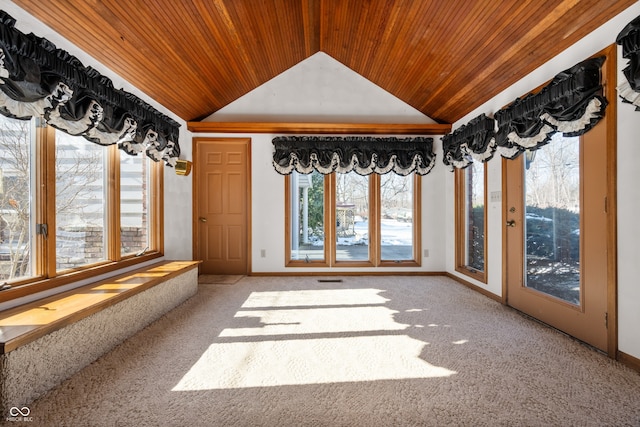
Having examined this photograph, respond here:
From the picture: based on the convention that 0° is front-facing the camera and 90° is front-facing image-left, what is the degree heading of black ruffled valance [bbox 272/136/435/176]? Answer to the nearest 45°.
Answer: approximately 0°

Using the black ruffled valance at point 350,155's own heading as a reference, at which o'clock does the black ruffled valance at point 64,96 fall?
the black ruffled valance at point 64,96 is roughly at 1 o'clock from the black ruffled valance at point 350,155.

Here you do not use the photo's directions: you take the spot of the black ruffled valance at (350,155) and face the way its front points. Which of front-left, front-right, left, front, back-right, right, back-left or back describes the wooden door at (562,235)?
front-left

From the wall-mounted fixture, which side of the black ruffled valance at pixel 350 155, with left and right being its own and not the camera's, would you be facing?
right

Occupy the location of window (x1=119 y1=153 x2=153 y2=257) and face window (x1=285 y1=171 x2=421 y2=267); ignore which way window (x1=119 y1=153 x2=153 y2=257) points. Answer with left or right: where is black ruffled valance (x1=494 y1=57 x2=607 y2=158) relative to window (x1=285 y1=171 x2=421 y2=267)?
right

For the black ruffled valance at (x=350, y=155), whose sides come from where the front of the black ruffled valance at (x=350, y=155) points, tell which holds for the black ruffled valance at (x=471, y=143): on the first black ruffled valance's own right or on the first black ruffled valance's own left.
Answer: on the first black ruffled valance's own left

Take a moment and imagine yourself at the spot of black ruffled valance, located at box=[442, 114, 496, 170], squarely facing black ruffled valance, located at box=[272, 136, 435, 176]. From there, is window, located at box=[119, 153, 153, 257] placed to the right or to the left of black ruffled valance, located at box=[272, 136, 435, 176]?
left
